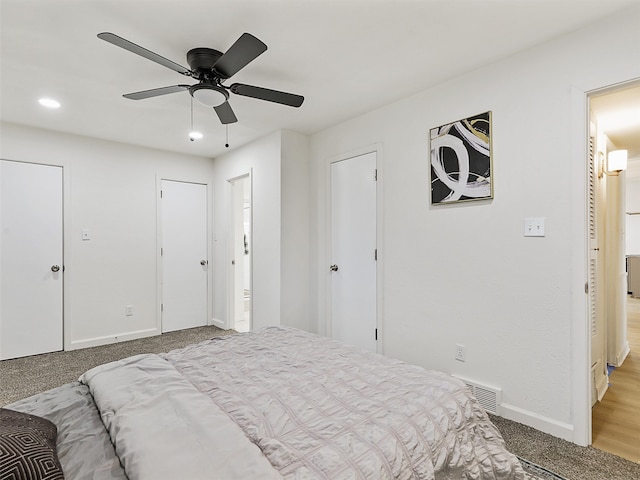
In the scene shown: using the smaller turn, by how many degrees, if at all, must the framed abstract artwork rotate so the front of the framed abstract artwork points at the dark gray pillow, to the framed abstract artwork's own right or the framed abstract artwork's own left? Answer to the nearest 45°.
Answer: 0° — it already faces it

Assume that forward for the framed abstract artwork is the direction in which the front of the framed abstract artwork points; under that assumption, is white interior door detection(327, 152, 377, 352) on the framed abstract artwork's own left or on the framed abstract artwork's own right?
on the framed abstract artwork's own right

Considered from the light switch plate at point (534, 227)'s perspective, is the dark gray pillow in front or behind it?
in front

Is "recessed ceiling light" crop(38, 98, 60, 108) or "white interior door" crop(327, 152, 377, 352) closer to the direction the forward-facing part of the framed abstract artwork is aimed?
the recessed ceiling light

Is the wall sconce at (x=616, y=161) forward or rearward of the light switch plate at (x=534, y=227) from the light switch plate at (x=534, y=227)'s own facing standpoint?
rearward

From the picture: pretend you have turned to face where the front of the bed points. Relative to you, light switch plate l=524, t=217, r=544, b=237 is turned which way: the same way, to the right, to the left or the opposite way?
the opposite way

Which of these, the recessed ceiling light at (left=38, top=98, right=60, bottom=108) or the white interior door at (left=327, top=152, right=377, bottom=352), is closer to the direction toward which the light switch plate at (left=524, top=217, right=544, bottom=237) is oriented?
the recessed ceiling light

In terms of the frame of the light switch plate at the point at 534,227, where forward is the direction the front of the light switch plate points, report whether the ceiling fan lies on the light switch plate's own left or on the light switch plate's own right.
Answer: on the light switch plate's own right

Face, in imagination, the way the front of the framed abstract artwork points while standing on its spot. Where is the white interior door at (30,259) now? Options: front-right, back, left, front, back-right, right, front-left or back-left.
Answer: front-right

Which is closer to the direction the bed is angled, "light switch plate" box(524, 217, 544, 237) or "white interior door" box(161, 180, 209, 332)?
the light switch plate

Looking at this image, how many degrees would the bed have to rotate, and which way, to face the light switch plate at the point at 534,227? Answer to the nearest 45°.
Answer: approximately 45° to its right

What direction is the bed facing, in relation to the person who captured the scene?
facing away from the viewer and to the right of the viewer
